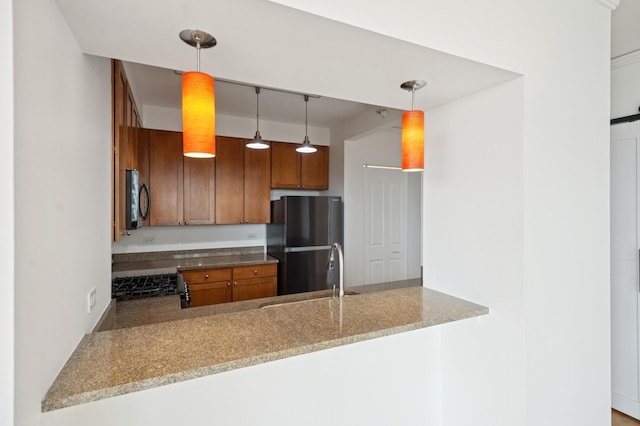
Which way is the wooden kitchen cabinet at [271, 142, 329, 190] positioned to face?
toward the camera

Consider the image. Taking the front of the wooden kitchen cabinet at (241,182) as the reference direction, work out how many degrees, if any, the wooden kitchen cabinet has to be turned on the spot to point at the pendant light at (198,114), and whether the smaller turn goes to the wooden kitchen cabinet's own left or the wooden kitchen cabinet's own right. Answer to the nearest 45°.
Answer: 0° — it already faces it

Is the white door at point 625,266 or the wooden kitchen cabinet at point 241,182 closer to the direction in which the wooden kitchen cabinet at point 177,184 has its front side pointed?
the white door

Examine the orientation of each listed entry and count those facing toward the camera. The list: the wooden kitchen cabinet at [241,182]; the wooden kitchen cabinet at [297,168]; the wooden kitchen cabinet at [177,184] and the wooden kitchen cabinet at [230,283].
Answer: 4

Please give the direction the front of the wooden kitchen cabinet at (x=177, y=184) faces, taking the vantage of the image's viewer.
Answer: facing the viewer

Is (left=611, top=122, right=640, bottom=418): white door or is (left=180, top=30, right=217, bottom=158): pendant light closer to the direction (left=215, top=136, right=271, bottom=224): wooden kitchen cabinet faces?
the pendant light

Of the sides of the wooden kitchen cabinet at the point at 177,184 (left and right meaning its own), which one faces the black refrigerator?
left

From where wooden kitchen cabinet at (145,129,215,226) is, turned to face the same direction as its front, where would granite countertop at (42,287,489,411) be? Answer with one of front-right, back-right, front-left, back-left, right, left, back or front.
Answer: front

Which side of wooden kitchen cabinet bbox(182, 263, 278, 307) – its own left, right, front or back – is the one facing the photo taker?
front

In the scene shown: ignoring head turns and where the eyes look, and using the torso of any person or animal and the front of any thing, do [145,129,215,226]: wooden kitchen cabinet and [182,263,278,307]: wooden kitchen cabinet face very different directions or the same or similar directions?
same or similar directions

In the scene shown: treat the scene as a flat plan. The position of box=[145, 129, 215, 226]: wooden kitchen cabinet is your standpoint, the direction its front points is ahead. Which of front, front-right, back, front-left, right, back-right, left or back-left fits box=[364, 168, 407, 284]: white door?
left

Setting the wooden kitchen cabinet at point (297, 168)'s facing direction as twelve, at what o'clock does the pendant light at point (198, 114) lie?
The pendant light is roughly at 12 o'clock from the wooden kitchen cabinet.

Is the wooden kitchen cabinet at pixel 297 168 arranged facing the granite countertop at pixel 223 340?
yes

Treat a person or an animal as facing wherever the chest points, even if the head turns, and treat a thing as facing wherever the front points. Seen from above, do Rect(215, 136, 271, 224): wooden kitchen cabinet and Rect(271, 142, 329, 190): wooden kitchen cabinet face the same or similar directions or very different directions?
same or similar directions

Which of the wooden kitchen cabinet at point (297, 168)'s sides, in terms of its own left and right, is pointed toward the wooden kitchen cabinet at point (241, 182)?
right

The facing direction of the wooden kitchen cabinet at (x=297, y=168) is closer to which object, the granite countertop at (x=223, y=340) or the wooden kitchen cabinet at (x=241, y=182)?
the granite countertop
